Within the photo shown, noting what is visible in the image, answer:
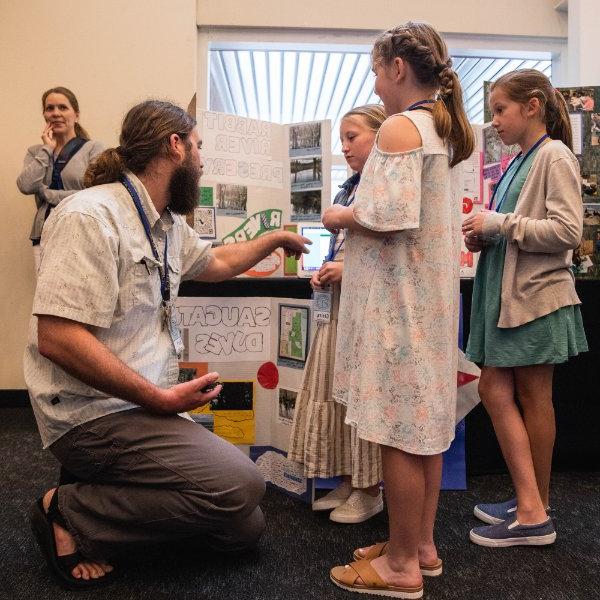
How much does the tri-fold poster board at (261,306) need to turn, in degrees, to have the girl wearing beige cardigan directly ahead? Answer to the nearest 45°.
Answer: approximately 45° to its left

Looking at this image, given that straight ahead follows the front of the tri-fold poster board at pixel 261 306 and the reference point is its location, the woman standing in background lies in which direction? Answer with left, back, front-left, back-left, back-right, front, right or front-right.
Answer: back-right

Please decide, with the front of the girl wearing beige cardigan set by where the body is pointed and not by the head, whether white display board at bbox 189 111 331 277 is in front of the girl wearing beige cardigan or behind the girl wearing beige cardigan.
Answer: in front

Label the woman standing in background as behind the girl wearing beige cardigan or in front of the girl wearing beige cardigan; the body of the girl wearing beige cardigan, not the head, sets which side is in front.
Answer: in front

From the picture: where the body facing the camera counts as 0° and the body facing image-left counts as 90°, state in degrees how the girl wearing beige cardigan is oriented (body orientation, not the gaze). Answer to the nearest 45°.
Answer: approximately 90°

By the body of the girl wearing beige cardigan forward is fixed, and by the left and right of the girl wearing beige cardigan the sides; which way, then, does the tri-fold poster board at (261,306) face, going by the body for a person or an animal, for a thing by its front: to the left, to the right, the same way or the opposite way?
to the left

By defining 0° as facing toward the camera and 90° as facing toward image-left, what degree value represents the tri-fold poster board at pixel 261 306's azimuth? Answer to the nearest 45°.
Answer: approximately 0°

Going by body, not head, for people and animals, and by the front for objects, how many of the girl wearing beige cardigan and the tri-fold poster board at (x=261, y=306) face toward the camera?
1

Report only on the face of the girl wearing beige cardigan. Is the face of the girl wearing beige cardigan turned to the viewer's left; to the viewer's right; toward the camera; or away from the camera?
to the viewer's left
